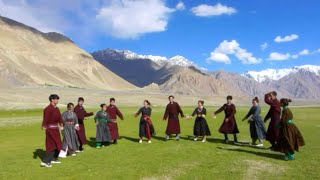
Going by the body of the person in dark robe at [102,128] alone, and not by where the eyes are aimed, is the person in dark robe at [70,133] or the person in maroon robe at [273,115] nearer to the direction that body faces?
the person in maroon robe

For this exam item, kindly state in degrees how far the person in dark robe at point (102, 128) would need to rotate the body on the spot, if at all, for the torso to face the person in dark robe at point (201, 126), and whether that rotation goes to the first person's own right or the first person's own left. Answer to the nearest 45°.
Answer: approximately 45° to the first person's own left

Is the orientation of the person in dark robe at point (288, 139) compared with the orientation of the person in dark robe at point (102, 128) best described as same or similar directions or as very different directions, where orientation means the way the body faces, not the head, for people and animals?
very different directions

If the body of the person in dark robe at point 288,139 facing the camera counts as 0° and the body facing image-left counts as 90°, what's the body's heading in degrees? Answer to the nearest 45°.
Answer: approximately 90°

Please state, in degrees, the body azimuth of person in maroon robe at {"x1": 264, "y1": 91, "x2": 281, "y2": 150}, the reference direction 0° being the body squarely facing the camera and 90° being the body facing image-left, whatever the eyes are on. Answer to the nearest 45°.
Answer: approximately 90°

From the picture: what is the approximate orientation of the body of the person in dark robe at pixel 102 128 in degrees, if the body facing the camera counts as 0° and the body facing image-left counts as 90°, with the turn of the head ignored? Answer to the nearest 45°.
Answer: approximately 315°

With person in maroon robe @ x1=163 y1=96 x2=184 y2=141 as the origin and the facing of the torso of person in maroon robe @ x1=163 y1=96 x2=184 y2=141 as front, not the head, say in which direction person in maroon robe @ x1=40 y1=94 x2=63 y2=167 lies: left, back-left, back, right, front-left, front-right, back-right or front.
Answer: front-right

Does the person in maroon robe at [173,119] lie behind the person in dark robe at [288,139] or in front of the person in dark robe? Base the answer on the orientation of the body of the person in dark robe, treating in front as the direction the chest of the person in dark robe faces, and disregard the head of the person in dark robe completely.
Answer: in front

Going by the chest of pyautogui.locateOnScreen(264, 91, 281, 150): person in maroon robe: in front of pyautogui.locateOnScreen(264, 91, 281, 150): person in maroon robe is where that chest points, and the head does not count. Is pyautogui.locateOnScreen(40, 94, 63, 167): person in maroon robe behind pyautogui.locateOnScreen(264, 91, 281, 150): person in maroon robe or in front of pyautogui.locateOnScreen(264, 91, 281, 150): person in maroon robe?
in front

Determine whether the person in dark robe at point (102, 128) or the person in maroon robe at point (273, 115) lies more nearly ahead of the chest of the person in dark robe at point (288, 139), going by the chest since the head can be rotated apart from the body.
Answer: the person in dark robe
